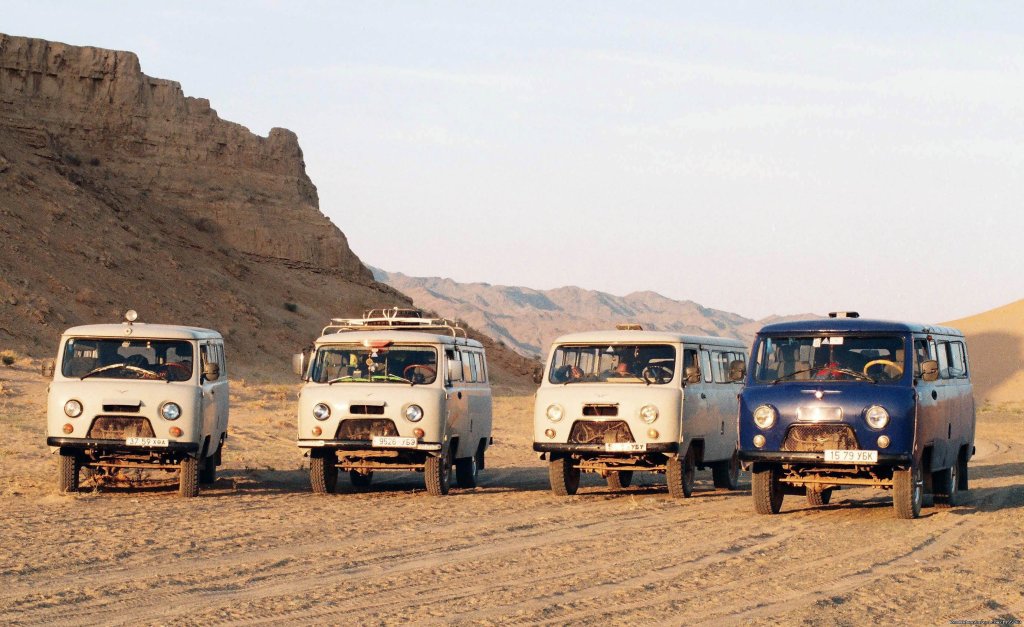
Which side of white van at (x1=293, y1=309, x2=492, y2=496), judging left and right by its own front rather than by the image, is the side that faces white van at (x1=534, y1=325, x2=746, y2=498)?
left

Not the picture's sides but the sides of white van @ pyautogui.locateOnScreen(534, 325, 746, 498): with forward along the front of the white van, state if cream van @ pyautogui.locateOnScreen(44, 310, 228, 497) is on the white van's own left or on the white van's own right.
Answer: on the white van's own right

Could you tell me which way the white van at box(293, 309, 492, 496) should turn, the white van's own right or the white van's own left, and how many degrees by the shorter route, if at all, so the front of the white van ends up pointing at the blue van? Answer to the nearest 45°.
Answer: approximately 45° to the white van's own left

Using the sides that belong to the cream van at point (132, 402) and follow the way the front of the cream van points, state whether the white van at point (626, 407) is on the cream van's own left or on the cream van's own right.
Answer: on the cream van's own left

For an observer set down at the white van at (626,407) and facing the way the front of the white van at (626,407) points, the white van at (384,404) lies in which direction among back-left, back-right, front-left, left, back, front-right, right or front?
right

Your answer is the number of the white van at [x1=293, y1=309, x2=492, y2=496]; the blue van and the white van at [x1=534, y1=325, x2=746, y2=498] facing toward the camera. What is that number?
3

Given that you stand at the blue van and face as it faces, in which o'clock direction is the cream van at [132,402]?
The cream van is roughly at 3 o'clock from the blue van.

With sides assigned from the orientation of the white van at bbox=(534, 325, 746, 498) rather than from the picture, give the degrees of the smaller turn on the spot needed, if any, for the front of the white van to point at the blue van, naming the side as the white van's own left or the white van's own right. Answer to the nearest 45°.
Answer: approximately 45° to the white van's own left

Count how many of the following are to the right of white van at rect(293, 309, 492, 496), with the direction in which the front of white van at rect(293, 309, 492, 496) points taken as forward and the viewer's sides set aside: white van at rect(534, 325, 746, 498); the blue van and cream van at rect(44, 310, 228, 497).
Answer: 1

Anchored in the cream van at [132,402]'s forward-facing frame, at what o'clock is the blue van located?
The blue van is roughly at 10 o'clock from the cream van.

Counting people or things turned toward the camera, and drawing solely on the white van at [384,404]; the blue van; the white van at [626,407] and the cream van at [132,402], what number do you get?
4

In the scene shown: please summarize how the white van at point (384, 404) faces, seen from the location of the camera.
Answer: facing the viewer

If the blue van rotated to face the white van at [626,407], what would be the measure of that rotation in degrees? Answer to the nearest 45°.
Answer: approximately 135° to its right

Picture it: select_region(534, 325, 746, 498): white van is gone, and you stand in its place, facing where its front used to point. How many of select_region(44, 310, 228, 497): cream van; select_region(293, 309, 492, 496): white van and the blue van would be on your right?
2

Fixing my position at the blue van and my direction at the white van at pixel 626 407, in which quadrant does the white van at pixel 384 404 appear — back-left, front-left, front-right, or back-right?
front-left

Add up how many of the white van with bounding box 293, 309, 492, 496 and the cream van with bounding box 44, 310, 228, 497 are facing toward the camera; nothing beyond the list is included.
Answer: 2

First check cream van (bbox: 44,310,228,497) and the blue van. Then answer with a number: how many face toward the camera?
2

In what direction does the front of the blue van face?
toward the camera
